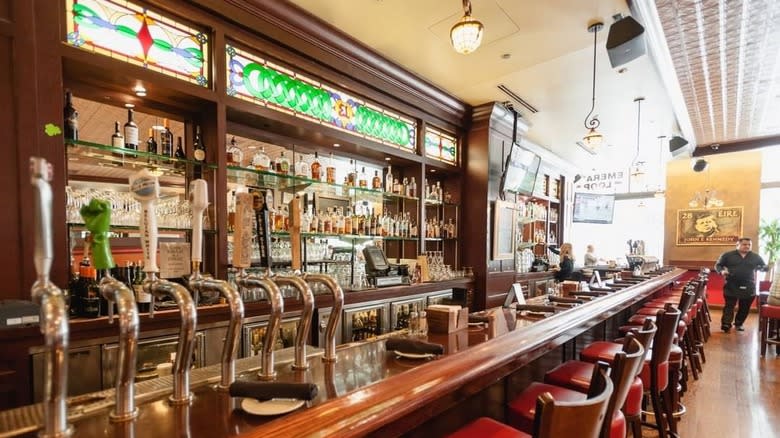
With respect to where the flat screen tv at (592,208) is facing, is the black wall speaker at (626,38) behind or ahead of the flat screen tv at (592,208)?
ahead

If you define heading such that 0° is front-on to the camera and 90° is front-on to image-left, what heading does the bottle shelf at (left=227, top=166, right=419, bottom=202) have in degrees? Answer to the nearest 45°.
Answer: approximately 315°

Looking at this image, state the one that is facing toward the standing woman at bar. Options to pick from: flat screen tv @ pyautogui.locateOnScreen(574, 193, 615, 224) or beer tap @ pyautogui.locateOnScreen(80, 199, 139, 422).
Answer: the flat screen tv

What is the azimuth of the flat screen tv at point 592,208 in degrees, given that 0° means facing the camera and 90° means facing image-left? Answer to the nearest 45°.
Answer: approximately 0°

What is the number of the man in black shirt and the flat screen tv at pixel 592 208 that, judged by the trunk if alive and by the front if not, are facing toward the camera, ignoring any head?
2
